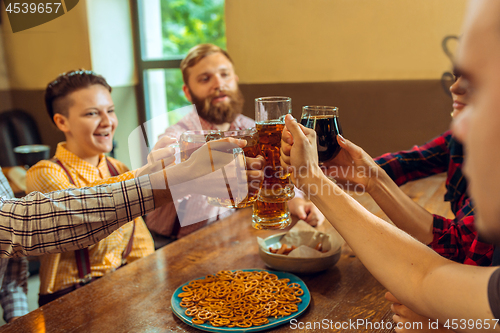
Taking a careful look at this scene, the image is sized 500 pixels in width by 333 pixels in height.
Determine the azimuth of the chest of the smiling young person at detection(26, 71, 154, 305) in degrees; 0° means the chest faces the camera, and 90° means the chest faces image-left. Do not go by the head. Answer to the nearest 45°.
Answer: approximately 315°

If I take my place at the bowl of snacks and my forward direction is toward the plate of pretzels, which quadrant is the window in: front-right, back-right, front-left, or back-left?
back-right

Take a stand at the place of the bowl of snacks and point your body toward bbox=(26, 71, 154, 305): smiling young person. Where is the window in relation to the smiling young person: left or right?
right

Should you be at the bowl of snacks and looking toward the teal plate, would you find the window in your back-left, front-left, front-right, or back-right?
back-right

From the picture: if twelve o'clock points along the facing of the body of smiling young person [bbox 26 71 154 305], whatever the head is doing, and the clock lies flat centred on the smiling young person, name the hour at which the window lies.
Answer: The window is roughly at 8 o'clock from the smiling young person.
